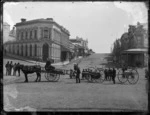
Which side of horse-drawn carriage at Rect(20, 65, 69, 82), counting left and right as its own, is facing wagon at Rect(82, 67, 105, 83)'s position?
back

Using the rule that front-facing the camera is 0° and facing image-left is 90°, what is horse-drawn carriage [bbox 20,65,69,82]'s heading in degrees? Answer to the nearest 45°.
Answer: approximately 90°

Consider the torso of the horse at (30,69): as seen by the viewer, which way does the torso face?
to the viewer's left

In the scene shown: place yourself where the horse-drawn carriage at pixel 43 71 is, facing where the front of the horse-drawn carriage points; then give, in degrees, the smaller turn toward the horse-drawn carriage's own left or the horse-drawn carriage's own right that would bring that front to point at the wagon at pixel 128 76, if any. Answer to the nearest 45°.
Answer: approximately 180°
